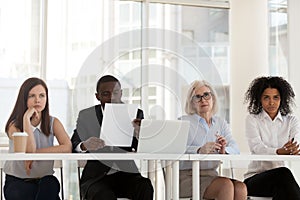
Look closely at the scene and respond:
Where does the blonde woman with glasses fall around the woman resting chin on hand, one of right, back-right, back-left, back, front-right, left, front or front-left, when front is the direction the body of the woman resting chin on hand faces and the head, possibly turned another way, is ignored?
left

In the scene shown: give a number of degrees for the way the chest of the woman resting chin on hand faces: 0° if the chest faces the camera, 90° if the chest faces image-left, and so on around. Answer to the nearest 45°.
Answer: approximately 0°

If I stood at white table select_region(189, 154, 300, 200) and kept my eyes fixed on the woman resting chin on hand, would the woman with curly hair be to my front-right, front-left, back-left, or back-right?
back-right

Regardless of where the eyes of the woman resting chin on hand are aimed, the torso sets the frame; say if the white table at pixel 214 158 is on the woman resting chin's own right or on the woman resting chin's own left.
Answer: on the woman resting chin's own left

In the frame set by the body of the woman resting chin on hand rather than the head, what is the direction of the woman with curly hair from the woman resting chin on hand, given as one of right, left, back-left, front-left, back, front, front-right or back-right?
left
